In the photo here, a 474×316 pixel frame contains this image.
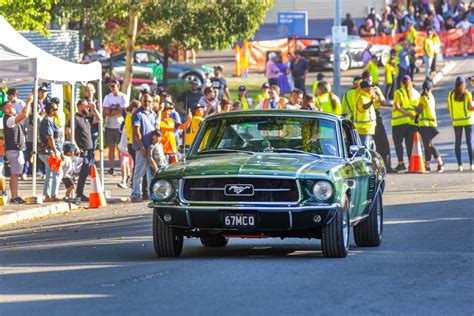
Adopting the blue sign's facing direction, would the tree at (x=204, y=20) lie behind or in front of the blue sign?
in front

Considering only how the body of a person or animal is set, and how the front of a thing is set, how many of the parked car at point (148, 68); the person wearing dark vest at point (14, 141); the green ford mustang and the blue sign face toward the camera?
2

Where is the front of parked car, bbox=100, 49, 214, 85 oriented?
to the viewer's right

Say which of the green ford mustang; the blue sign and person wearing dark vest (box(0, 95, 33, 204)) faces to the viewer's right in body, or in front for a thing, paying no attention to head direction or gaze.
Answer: the person wearing dark vest

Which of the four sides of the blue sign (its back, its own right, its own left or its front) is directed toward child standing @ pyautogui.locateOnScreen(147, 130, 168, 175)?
front

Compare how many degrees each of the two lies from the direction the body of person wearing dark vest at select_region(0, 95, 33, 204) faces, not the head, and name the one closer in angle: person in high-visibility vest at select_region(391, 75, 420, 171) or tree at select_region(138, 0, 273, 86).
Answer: the person in high-visibility vest

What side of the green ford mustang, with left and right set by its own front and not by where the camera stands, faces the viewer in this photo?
front

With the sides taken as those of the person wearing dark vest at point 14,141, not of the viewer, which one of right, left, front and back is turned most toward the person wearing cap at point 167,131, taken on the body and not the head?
front

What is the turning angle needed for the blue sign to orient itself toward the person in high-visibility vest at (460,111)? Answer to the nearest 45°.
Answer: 0° — it already faces them

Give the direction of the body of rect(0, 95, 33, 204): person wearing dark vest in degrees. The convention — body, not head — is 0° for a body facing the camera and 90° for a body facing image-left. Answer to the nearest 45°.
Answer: approximately 270°

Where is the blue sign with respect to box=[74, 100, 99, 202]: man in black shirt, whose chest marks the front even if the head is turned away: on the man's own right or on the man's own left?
on the man's own left

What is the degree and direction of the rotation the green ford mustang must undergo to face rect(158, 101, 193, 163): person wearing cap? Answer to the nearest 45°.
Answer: approximately 180°

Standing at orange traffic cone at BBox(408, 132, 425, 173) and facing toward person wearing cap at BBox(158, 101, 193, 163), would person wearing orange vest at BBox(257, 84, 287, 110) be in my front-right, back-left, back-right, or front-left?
front-right
